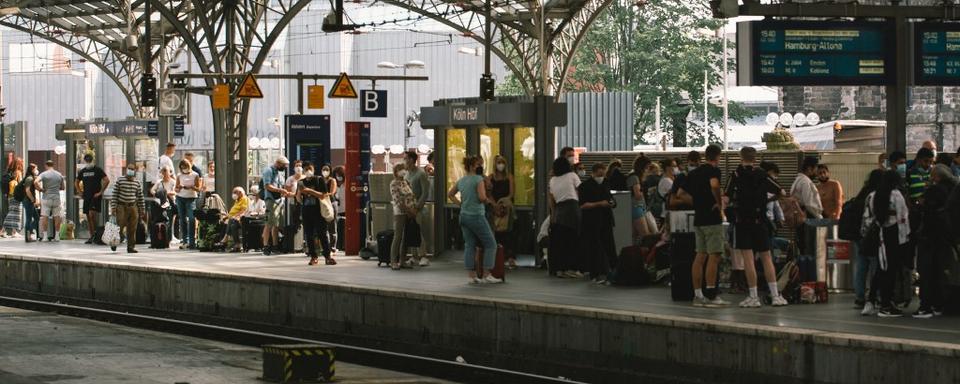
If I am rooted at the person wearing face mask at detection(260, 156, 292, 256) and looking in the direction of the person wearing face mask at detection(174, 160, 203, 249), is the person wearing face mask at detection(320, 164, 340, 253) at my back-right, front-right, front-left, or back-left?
back-right

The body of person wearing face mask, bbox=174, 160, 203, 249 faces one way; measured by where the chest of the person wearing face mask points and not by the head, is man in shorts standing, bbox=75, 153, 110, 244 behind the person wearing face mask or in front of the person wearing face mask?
behind

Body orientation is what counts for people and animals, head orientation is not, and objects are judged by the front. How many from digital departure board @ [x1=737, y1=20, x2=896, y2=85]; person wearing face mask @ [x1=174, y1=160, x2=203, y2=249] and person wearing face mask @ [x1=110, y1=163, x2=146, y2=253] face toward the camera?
3

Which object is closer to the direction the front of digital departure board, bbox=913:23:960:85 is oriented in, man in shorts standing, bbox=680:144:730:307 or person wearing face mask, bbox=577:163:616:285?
the man in shorts standing

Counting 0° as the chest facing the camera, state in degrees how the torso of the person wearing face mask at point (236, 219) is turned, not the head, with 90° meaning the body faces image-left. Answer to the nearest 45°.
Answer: approximately 45°

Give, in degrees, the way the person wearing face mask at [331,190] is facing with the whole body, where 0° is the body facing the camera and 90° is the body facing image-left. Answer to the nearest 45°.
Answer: approximately 45°

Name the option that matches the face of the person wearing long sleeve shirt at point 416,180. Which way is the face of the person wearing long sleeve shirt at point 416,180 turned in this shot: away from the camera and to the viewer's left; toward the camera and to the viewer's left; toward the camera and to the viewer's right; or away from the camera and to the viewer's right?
toward the camera and to the viewer's left

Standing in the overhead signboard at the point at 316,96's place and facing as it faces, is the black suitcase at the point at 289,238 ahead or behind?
ahead
